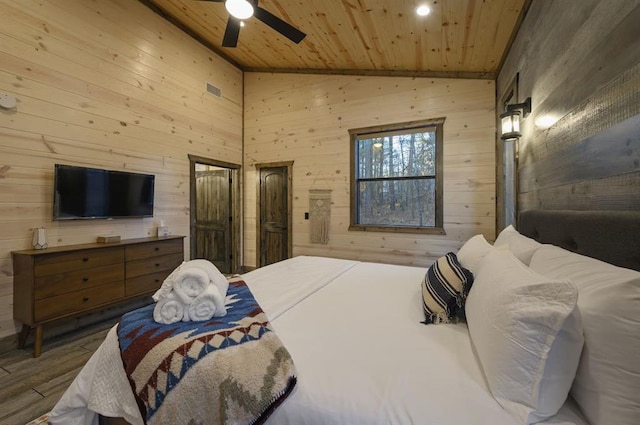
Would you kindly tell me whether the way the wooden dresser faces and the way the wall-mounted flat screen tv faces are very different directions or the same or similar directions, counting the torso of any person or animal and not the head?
same or similar directions

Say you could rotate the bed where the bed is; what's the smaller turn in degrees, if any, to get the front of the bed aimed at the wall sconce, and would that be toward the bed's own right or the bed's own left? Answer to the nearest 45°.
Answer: approximately 135° to the bed's own right

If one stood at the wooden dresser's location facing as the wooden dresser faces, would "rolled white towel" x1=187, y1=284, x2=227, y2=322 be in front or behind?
in front

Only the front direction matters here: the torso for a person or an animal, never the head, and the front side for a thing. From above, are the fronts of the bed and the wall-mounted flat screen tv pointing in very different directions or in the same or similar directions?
very different directions

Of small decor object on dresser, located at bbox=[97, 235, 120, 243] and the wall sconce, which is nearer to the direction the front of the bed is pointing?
the small decor object on dresser

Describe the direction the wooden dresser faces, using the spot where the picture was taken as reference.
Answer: facing the viewer and to the right of the viewer

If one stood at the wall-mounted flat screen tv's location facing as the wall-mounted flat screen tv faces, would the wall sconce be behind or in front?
in front

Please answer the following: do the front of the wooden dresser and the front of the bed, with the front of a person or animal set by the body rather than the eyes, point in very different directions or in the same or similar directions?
very different directions

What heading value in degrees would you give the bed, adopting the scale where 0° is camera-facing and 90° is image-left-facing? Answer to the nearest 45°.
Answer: approximately 90°

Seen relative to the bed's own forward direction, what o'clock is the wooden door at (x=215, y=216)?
The wooden door is roughly at 2 o'clock from the bed.

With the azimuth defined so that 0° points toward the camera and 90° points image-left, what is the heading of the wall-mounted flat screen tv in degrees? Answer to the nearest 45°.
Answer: approximately 315°

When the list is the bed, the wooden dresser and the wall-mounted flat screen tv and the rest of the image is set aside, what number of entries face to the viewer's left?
1

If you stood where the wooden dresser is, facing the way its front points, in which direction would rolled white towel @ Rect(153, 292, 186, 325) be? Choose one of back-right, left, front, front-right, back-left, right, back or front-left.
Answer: front-right

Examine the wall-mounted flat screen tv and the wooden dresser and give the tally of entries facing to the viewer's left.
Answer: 0

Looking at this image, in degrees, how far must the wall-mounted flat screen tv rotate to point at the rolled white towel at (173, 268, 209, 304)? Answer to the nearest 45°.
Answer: approximately 45° to its right

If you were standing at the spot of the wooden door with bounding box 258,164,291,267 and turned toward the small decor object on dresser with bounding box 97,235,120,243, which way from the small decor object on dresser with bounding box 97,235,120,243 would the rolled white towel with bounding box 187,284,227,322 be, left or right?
left
